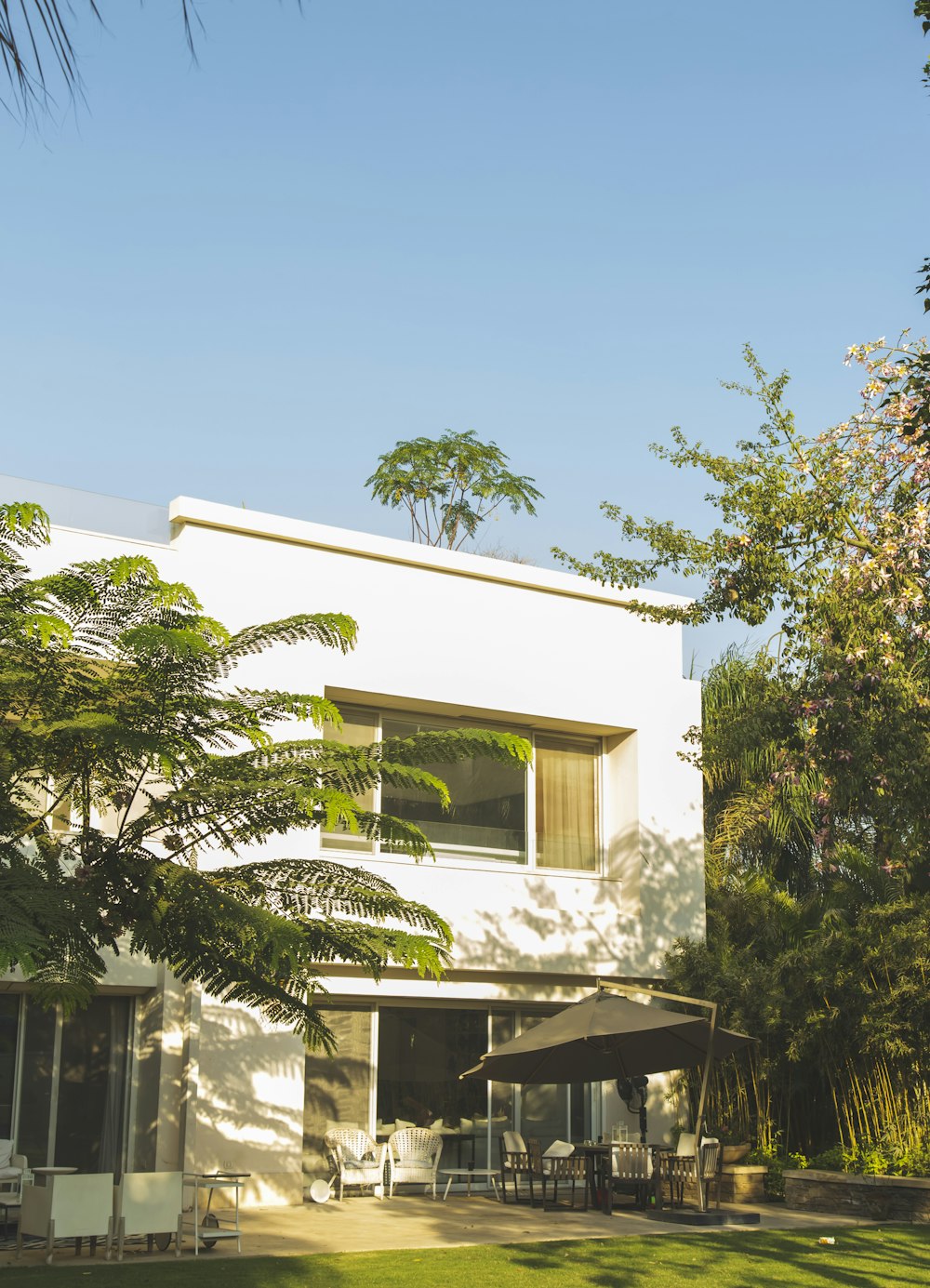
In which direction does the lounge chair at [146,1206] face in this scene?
away from the camera

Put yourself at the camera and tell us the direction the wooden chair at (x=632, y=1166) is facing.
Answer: facing away from the viewer

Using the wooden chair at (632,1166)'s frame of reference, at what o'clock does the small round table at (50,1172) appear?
The small round table is roughly at 8 o'clock from the wooden chair.

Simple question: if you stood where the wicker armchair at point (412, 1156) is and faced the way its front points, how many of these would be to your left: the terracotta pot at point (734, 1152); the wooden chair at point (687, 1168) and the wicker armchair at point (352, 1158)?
2

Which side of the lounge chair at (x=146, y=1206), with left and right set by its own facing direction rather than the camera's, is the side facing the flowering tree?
right

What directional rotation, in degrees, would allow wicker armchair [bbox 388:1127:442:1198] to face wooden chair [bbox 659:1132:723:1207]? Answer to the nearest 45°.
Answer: approximately 90° to its left

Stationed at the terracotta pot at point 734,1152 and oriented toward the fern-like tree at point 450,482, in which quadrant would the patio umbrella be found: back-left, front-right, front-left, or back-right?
back-left

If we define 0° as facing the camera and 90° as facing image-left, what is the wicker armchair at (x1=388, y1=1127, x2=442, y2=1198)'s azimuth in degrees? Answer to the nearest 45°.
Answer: approximately 0°

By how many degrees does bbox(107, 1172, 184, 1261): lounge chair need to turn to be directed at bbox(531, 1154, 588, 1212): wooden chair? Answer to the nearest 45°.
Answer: approximately 45° to its right

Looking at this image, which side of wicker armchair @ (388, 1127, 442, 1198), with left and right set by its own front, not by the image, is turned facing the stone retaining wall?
left
